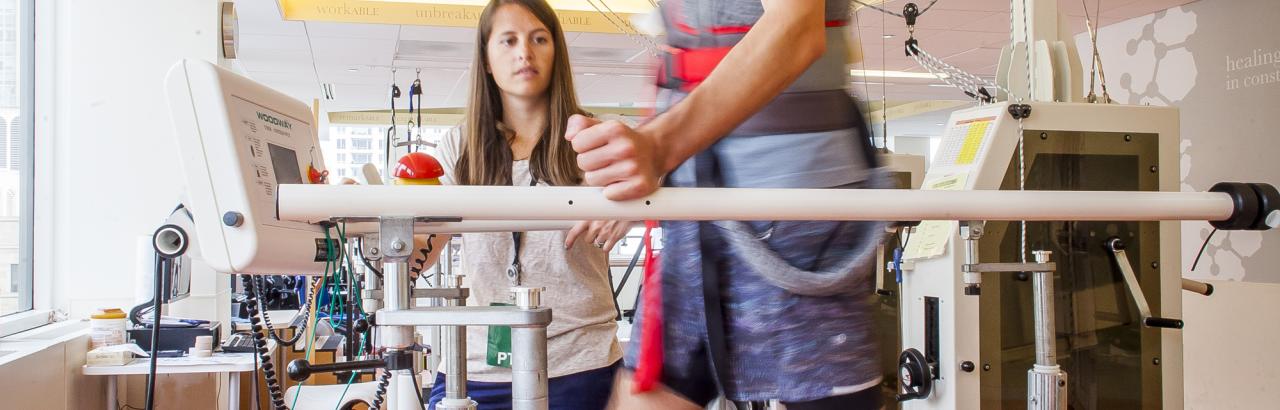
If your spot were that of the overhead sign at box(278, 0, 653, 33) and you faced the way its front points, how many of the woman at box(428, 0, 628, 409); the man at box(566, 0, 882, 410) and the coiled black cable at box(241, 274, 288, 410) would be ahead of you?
3

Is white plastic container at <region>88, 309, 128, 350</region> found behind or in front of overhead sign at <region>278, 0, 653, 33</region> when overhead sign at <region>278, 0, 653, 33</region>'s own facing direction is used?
in front

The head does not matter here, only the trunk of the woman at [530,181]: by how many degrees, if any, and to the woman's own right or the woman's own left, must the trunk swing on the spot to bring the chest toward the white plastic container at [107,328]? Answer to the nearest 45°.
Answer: approximately 135° to the woman's own right

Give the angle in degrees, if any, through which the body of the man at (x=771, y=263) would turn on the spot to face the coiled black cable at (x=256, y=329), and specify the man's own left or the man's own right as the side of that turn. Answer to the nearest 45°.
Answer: approximately 45° to the man's own right

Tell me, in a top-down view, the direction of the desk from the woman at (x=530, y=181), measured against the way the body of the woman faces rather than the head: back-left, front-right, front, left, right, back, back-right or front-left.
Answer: back-right

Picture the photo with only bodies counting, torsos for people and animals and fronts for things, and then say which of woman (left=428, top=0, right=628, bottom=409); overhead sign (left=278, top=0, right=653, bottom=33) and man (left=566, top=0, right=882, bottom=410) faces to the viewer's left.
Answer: man (left=566, top=0, right=882, bottom=410)

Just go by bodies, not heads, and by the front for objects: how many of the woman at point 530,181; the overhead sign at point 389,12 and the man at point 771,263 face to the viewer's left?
1

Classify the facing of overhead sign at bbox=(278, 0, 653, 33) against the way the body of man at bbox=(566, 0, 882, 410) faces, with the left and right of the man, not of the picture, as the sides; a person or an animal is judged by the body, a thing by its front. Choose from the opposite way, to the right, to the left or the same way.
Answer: to the left

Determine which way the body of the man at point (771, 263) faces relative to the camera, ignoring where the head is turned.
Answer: to the viewer's left
